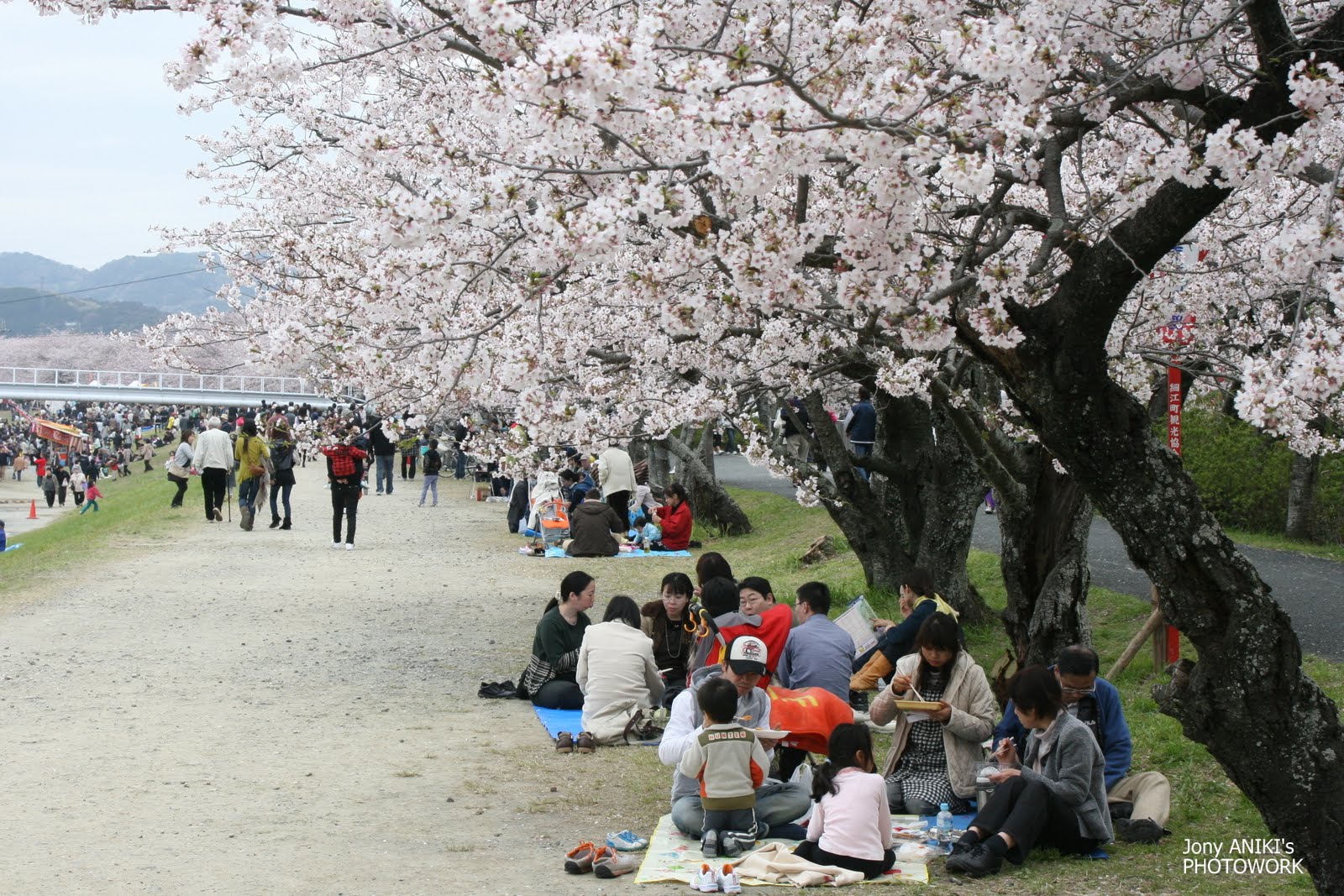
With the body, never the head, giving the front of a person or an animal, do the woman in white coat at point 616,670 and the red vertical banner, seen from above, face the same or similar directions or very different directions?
very different directions

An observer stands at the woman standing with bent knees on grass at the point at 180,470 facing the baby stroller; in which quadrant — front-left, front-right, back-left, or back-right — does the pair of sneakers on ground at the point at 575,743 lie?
front-right

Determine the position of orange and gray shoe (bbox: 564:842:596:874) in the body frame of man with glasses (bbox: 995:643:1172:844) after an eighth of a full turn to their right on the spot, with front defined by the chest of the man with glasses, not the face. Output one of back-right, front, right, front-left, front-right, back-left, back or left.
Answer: front

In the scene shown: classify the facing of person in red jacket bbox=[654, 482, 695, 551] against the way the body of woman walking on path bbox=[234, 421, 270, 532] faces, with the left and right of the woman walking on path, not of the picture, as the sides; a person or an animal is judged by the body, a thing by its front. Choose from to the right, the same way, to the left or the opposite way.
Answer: to the left

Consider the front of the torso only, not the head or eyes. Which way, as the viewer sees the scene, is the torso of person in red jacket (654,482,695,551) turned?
to the viewer's left

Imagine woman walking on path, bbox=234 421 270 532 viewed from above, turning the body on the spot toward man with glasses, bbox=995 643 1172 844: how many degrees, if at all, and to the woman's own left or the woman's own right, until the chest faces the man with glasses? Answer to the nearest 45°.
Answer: approximately 180°

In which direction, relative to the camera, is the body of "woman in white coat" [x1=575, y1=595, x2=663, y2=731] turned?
away from the camera

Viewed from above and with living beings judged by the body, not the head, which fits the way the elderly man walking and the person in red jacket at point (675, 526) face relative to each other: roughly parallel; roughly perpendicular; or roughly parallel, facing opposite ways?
roughly perpendicular

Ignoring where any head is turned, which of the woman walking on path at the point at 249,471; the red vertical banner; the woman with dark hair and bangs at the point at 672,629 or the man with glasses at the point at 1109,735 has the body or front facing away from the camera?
the woman walking on path

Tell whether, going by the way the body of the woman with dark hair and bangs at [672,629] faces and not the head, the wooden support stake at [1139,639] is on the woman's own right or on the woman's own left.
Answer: on the woman's own left

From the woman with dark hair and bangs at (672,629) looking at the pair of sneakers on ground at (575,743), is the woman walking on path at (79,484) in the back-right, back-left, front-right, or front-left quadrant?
back-right

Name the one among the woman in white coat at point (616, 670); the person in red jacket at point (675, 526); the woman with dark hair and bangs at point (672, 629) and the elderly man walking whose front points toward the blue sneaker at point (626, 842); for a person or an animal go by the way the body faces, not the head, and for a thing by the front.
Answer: the woman with dark hair and bangs

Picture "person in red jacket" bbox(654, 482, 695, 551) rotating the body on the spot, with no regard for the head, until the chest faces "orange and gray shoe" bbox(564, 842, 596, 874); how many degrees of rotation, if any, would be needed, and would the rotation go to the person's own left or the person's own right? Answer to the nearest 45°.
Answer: approximately 90° to the person's own left

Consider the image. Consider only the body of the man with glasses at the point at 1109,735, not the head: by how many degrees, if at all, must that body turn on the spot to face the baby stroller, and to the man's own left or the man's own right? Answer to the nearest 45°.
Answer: approximately 135° to the man's own right

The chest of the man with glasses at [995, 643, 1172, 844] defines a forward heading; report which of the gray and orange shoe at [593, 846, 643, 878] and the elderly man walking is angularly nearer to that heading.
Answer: the gray and orange shoe

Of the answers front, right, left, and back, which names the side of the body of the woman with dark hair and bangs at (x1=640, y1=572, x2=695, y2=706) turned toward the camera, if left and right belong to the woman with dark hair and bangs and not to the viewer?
front
